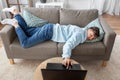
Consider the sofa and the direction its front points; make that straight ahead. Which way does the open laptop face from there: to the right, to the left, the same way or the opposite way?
the opposite way

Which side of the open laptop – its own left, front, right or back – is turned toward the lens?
back

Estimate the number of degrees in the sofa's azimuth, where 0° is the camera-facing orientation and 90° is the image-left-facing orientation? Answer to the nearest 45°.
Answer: approximately 0°

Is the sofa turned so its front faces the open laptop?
yes

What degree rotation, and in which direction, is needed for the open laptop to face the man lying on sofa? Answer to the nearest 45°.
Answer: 0° — it already faces them

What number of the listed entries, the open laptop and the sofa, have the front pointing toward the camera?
1
